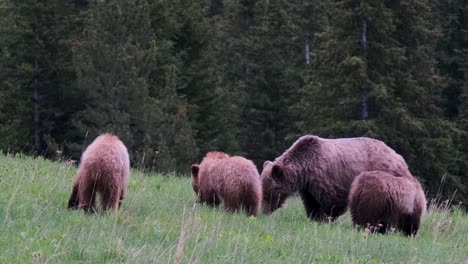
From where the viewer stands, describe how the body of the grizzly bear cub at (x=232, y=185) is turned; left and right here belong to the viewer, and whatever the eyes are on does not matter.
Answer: facing away from the viewer and to the left of the viewer

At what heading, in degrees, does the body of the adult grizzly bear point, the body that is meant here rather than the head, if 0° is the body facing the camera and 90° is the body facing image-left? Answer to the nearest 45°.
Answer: approximately 90°

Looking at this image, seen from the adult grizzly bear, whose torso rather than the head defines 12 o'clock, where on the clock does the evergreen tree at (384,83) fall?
The evergreen tree is roughly at 3 o'clock from the adult grizzly bear.

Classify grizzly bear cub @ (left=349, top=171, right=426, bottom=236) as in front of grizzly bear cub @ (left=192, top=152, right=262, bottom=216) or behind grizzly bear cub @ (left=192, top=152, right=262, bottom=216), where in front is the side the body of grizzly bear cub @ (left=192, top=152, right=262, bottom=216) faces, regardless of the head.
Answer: behind

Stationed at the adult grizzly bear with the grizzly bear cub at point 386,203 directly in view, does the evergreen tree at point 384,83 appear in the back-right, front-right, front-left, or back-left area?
back-left

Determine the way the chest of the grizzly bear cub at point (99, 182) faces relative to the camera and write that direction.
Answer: away from the camera

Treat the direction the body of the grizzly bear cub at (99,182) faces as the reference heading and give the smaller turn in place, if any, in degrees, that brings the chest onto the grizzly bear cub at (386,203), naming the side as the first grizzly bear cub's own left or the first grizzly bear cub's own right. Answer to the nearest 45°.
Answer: approximately 90° to the first grizzly bear cub's own right

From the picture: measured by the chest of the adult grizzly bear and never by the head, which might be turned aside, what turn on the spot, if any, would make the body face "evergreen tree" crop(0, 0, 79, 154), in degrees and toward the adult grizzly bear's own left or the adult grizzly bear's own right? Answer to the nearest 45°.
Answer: approximately 45° to the adult grizzly bear's own right

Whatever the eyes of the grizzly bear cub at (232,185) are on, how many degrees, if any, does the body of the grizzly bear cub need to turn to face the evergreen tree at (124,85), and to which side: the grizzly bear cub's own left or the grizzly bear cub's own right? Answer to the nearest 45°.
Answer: approximately 45° to the grizzly bear cub's own right

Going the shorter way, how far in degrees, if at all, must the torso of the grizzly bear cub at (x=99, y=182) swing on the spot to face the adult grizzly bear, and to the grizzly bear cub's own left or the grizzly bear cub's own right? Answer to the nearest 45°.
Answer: approximately 45° to the grizzly bear cub's own right

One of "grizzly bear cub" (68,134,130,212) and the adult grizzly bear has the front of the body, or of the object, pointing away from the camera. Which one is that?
the grizzly bear cub

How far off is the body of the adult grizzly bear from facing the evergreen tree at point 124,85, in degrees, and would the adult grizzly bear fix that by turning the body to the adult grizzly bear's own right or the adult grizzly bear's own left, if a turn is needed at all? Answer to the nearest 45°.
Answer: approximately 45° to the adult grizzly bear's own right
